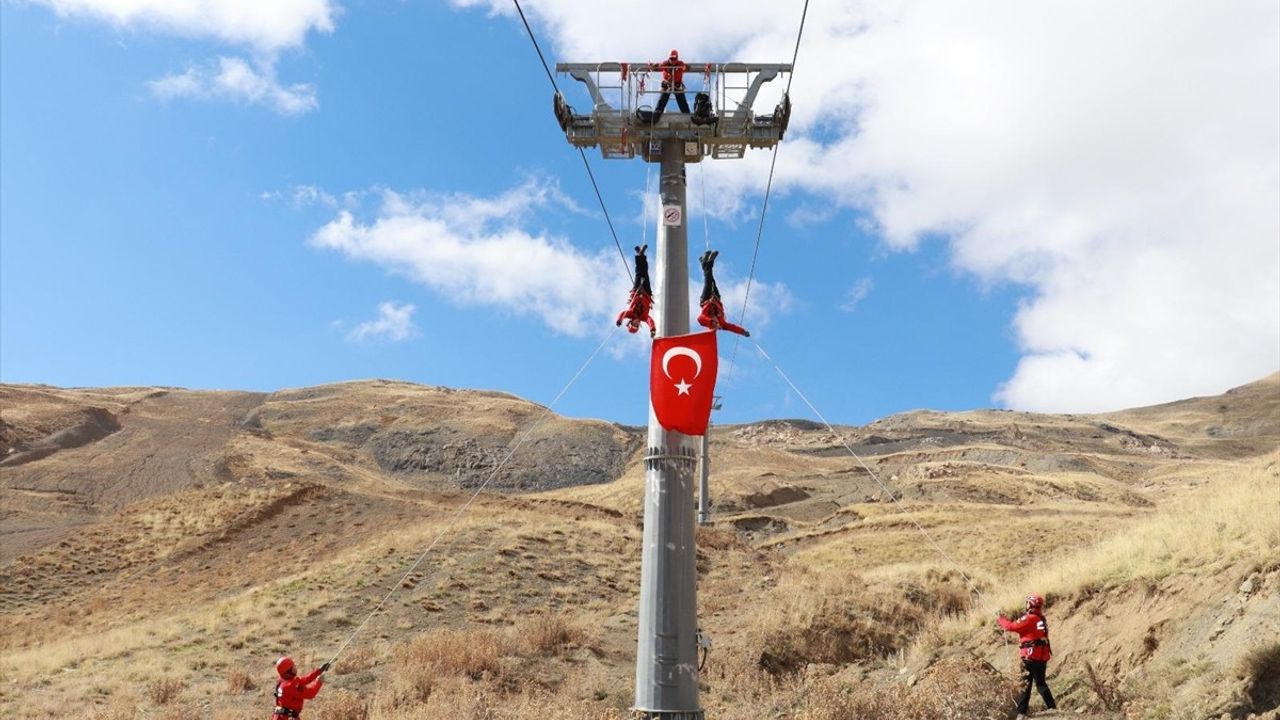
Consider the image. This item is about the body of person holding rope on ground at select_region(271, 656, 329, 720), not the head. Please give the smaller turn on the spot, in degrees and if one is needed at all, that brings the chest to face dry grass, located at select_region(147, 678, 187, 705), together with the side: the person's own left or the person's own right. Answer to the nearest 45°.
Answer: approximately 90° to the person's own left

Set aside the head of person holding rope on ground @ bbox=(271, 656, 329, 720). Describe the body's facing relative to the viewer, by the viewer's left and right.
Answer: facing to the right of the viewer

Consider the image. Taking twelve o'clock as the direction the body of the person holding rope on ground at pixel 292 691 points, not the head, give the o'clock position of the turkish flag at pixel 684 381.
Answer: The turkish flag is roughly at 1 o'clock from the person holding rope on ground.

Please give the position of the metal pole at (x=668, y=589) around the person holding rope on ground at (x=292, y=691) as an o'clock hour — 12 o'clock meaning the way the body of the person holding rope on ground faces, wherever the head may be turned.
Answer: The metal pole is roughly at 1 o'clock from the person holding rope on ground.

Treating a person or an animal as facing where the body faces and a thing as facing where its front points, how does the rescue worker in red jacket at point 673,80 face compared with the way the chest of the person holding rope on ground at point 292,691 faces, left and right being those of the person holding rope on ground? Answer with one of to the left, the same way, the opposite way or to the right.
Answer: to the right

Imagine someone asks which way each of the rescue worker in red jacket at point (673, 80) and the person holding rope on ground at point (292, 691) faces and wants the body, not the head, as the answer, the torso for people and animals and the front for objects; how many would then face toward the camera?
1

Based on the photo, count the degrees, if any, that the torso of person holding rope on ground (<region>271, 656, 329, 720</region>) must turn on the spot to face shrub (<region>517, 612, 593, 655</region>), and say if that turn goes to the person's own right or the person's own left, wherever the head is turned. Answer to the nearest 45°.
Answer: approximately 45° to the person's own left

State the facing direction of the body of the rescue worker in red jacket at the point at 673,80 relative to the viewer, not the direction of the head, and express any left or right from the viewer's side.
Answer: facing the viewer

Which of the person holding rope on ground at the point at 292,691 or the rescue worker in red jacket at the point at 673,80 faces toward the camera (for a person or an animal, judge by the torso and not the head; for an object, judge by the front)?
the rescue worker in red jacket
